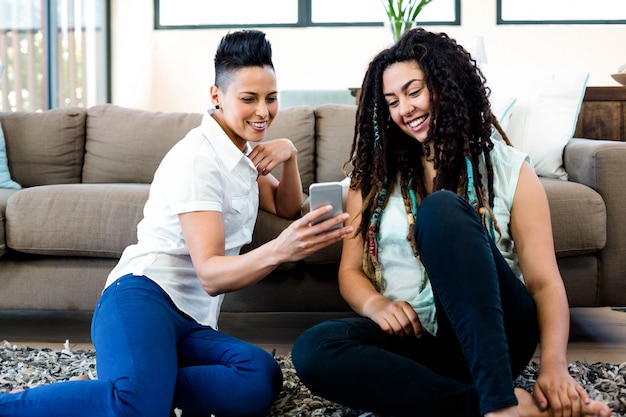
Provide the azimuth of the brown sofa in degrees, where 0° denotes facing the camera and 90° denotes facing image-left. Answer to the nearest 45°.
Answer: approximately 0°

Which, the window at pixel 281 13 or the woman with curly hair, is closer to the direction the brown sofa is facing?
the woman with curly hair

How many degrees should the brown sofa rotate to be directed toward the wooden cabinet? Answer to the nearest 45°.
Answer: approximately 135° to its left
